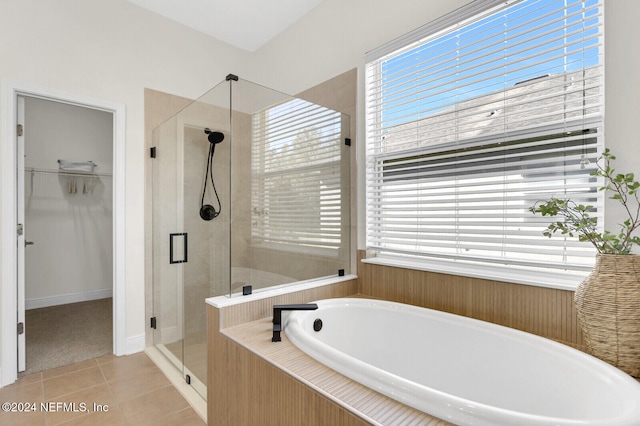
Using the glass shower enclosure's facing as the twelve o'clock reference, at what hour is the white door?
The white door is roughly at 2 o'clock from the glass shower enclosure.

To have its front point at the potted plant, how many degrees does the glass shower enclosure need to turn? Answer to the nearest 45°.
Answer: approximately 90° to its left

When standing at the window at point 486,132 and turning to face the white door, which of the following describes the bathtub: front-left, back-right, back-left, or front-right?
front-left

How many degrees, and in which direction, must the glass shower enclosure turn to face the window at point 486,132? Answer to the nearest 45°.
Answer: approximately 90° to its left

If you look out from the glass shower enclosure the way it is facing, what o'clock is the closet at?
The closet is roughly at 3 o'clock from the glass shower enclosure.

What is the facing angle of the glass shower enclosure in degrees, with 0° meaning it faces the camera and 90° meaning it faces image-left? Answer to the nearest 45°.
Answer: approximately 45°

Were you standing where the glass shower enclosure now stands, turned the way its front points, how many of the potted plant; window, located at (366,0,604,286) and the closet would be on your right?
1
